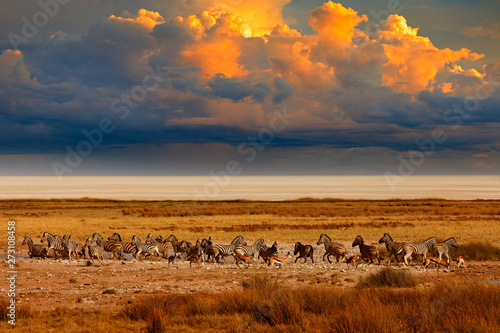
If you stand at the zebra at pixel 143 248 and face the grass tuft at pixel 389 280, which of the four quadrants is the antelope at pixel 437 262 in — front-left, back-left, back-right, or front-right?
front-left

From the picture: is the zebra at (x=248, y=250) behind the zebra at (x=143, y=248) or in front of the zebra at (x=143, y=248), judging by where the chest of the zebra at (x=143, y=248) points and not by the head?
behind

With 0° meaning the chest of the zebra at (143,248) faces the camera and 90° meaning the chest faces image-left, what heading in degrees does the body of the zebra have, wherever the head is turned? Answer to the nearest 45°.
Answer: approximately 90°
